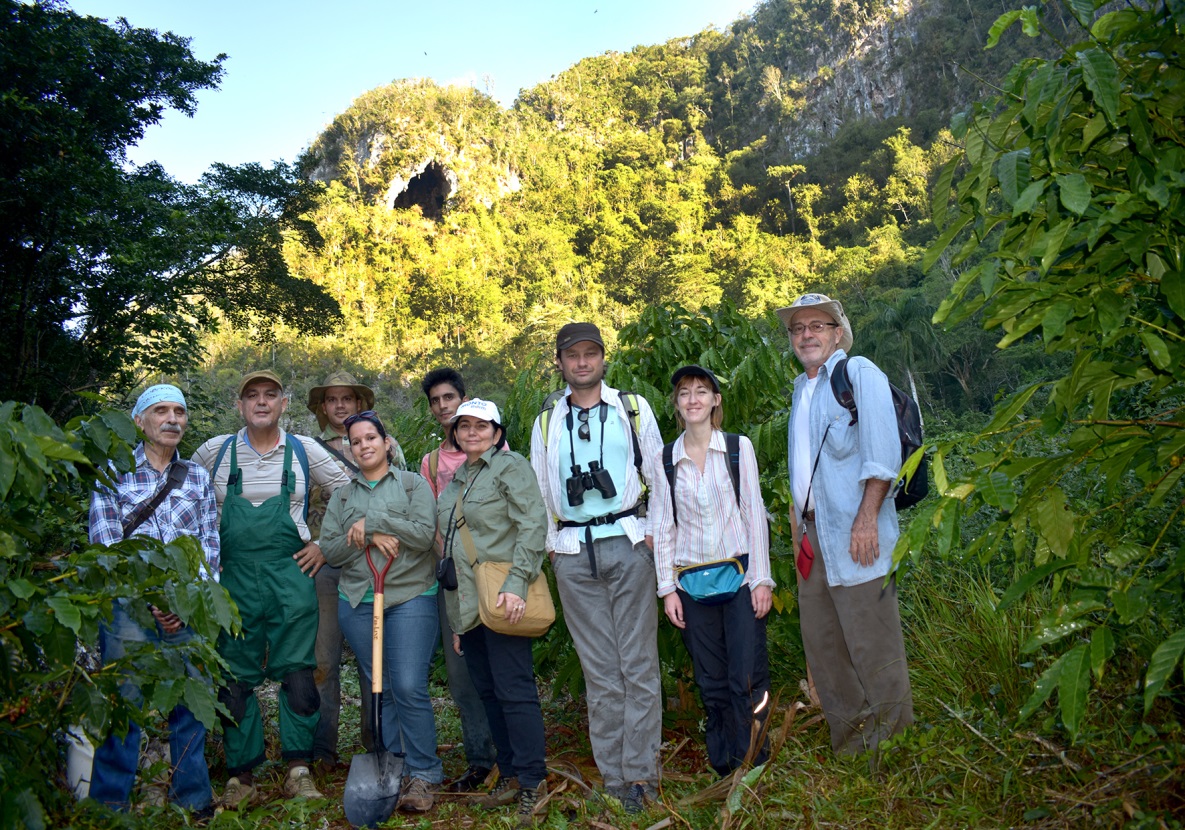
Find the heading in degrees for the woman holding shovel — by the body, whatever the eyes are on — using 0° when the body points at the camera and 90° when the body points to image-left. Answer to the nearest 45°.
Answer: approximately 0°

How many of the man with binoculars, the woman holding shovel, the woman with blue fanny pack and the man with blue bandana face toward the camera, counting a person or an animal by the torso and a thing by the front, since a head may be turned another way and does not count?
4

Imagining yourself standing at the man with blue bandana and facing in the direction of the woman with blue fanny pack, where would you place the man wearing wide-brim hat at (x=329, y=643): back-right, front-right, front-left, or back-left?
front-left

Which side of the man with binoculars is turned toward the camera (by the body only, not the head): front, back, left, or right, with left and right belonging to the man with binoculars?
front

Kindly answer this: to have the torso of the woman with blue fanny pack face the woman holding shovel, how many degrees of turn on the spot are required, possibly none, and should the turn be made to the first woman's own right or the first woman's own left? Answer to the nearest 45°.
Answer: approximately 90° to the first woman's own right

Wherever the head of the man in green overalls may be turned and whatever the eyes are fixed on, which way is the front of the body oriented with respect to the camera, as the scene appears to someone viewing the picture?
toward the camera

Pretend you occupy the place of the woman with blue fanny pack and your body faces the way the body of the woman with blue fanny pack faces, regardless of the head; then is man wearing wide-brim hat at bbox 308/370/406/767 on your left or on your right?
on your right

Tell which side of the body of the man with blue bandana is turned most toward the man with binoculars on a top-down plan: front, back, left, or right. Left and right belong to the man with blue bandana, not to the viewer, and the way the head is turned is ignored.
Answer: left

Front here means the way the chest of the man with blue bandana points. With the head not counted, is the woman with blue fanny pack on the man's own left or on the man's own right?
on the man's own left
